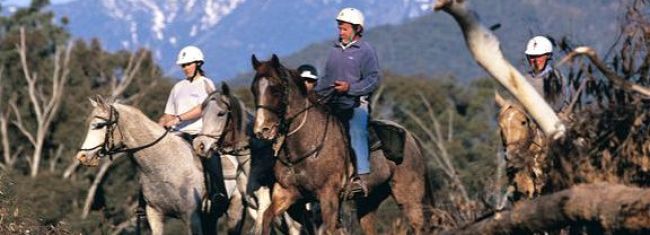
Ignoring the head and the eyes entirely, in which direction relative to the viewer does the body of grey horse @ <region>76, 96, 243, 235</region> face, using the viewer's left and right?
facing the viewer and to the left of the viewer

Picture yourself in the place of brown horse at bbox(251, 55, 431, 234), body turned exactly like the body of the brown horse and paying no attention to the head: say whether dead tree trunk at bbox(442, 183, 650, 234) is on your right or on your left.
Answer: on your left

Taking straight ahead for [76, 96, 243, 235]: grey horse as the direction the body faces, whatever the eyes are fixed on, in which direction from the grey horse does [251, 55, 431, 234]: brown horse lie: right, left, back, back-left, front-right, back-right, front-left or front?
left

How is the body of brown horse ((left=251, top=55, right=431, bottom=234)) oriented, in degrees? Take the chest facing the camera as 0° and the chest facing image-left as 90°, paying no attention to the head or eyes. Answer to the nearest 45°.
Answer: approximately 45°
